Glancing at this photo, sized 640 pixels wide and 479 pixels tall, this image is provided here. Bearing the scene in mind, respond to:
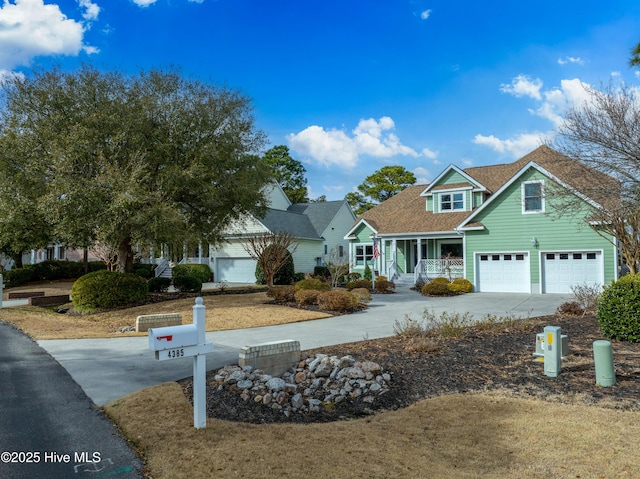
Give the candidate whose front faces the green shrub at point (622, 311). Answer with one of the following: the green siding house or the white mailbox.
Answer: the green siding house

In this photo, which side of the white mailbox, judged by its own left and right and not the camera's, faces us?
left

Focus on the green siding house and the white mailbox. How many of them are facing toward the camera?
1

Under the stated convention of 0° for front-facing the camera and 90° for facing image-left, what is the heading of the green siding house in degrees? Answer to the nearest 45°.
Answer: approximately 0°

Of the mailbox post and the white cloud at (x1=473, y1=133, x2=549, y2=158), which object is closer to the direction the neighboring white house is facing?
the mailbox post

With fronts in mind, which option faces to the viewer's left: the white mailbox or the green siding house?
the white mailbox

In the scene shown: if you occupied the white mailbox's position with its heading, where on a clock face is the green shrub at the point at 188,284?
The green shrub is roughly at 3 o'clock from the white mailbox.

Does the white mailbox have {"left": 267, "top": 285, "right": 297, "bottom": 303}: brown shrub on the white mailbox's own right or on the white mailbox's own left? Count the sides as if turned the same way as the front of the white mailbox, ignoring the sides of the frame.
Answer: on the white mailbox's own right

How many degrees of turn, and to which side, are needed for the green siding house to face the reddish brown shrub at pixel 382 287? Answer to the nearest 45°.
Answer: approximately 90° to its right

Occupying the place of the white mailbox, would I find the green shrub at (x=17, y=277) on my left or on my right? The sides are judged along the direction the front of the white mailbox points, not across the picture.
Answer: on my right
